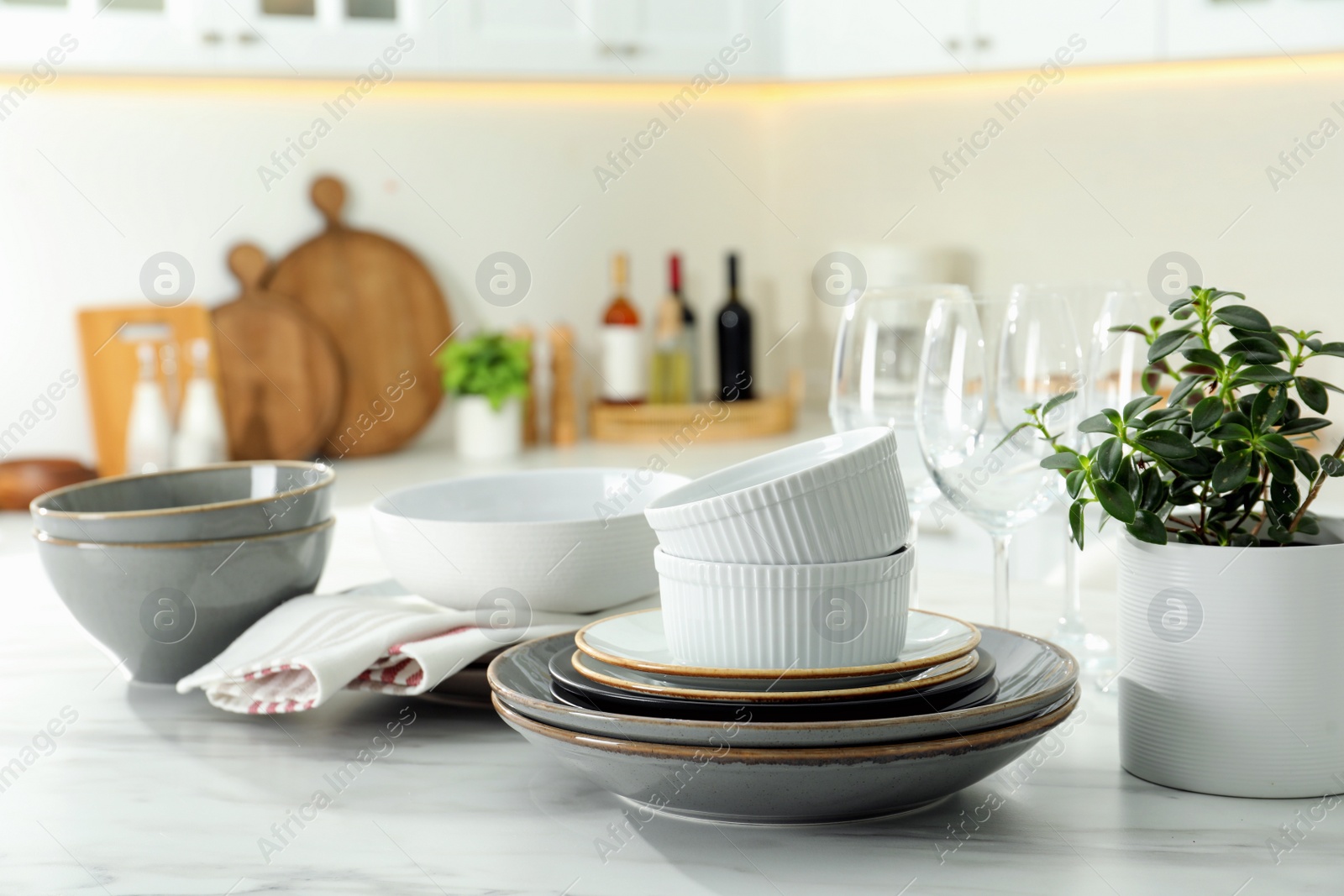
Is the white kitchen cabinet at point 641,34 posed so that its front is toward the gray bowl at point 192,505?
yes

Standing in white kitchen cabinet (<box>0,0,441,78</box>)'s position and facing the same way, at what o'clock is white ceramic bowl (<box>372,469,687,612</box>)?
The white ceramic bowl is roughly at 12 o'clock from the white kitchen cabinet.

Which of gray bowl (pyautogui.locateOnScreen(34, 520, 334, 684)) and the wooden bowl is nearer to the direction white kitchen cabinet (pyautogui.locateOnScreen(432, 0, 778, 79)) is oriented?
the gray bowl

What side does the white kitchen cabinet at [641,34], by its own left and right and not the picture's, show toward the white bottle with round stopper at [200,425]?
right

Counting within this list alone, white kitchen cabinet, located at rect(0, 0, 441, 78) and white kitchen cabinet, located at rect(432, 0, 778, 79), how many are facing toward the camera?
2
